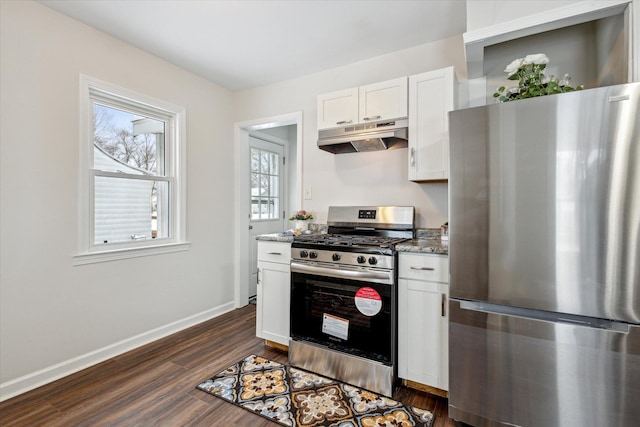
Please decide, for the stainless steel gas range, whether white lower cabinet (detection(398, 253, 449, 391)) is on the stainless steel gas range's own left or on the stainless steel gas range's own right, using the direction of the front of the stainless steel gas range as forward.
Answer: on the stainless steel gas range's own left

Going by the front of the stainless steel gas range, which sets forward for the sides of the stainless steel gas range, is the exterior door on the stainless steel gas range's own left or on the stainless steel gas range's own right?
on the stainless steel gas range's own right

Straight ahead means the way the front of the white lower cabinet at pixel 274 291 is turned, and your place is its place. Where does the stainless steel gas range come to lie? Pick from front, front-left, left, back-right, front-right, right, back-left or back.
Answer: left

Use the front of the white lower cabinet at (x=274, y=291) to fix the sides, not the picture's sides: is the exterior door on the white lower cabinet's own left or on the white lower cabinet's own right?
on the white lower cabinet's own right

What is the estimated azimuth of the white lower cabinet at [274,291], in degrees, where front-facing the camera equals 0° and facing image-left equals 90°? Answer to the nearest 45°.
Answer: approximately 45°

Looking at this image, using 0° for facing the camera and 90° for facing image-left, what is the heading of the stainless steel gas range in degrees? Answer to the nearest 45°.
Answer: approximately 45°

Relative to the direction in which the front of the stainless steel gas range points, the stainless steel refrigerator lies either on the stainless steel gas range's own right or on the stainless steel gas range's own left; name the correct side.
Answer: on the stainless steel gas range's own left

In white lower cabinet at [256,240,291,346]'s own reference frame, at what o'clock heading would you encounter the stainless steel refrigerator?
The stainless steel refrigerator is roughly at 9 o'clock from the white lower cabinet.
